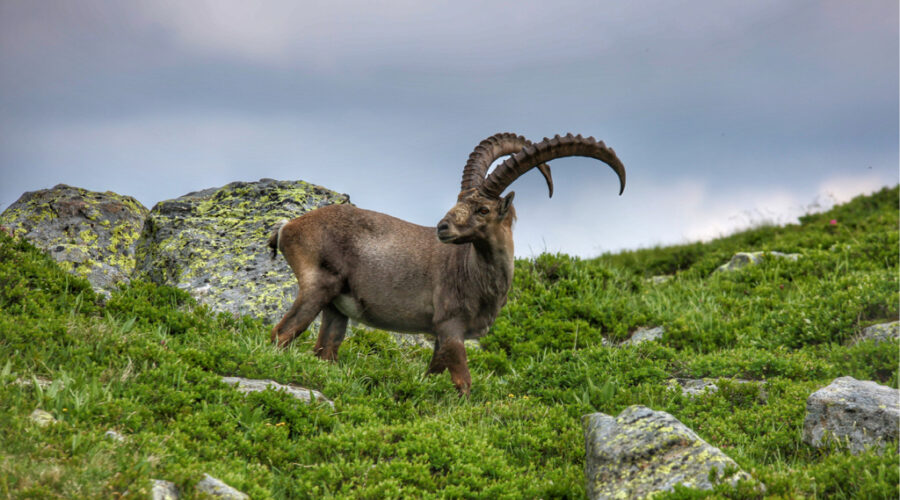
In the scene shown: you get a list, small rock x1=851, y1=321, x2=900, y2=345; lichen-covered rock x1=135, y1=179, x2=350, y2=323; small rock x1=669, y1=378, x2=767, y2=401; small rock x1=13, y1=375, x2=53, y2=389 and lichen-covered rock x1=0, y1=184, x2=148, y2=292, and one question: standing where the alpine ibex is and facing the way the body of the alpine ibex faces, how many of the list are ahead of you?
2

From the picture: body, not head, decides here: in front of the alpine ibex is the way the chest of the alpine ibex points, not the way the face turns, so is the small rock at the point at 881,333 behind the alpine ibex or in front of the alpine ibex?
in front

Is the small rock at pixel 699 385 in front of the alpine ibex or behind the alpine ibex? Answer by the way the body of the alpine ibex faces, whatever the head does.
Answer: in front

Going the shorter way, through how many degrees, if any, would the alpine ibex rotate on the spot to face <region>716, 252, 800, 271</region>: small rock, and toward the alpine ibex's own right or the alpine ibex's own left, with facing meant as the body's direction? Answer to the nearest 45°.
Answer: approximately 45° to the alpine ibex's own left

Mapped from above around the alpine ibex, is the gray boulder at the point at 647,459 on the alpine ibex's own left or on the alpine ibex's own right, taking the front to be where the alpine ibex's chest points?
on the alpine ibex's own right

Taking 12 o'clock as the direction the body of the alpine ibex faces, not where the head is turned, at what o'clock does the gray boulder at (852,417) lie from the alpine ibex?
The gray boulder is roughly at 1 o'clock from the alpine ibex.

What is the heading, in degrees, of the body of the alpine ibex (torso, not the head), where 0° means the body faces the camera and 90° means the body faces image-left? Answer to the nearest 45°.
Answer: approximately 270°

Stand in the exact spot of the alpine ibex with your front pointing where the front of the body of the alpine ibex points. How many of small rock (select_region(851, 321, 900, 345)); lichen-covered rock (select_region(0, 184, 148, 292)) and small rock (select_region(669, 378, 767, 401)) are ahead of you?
2

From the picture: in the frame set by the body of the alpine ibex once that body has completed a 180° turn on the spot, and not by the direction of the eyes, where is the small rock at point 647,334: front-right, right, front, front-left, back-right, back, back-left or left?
back-right

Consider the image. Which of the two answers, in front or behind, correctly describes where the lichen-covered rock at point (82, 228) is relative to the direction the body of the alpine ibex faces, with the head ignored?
behind
